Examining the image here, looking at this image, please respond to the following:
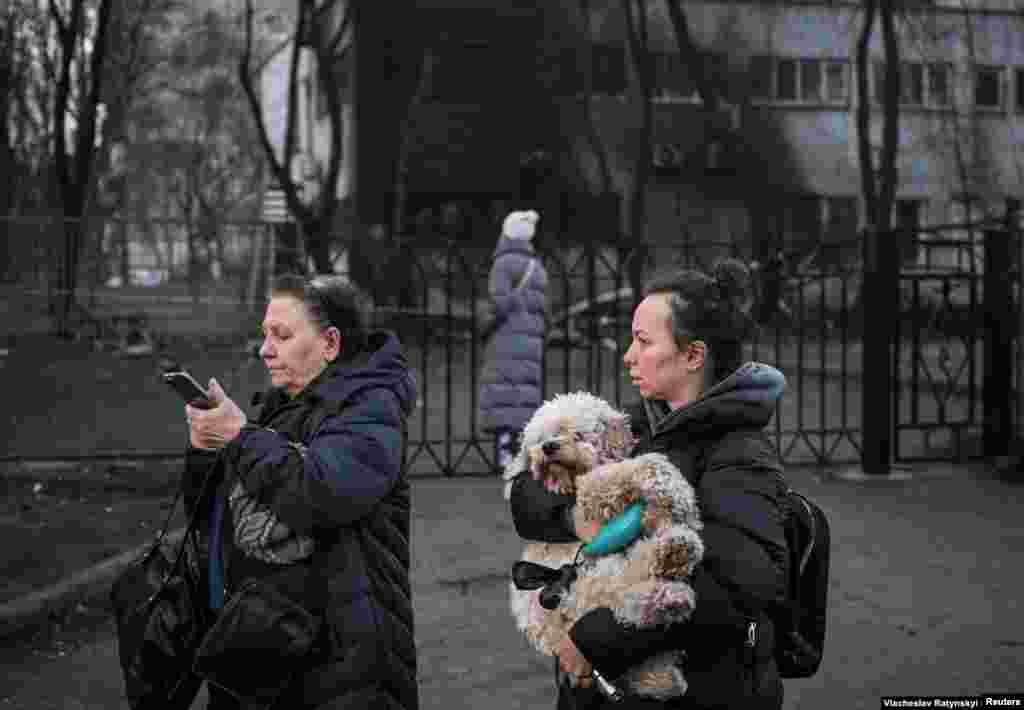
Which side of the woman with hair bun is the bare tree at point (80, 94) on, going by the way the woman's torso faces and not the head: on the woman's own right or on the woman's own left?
on the woman's own right

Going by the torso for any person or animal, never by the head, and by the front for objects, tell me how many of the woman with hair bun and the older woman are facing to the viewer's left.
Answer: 2

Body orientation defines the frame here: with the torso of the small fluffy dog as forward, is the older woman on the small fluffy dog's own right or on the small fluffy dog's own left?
on the small fluffy dog's own right

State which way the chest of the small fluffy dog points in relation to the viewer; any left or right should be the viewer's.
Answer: facing the viewer and to the left of the viewer

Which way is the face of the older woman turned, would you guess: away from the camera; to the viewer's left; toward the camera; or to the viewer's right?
to the viewer's left

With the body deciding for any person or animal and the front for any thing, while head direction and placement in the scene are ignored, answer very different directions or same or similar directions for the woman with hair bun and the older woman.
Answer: same or similar directions

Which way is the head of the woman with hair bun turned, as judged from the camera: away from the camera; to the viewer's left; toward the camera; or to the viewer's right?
to the viewer's left

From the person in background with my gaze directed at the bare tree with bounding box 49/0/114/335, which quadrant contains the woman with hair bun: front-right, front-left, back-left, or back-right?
back-left

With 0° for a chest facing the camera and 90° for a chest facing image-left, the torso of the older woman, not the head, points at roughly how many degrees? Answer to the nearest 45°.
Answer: approximately 90°

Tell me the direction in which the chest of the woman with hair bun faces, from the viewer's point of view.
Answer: to the viewer's left

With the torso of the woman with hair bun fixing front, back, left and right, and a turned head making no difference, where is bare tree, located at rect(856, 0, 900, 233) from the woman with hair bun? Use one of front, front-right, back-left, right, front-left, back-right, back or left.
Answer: right

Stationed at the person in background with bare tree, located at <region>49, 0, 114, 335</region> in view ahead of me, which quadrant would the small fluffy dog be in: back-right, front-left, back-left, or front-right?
back-left

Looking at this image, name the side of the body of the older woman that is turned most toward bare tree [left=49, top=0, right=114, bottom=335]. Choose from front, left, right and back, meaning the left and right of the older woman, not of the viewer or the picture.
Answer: right

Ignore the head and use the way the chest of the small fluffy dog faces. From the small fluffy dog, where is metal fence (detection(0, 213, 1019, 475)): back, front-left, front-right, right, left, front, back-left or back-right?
back-right
